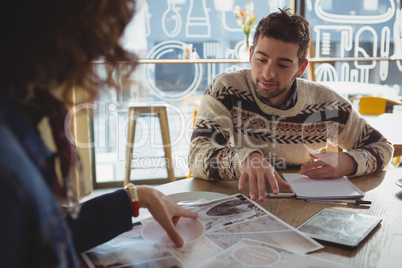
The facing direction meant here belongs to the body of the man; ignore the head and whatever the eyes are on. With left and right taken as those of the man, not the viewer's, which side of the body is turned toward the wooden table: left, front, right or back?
front

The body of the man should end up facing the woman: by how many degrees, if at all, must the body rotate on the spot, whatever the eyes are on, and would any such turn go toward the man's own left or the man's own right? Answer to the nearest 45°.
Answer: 0° — they already face them

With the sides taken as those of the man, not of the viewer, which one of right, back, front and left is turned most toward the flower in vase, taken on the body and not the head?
back

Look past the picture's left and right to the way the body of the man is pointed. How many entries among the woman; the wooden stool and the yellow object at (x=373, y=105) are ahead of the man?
1

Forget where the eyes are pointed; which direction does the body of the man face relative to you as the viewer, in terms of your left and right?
facing the viewer

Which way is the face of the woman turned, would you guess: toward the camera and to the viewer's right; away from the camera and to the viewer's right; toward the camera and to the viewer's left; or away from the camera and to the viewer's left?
away from the camera and to the viewer's right

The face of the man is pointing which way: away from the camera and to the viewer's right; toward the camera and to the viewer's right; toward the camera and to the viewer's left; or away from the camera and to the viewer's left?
toward the camera and to the viewer's left

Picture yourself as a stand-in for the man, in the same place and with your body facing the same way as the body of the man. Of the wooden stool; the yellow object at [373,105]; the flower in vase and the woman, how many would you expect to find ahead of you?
1
